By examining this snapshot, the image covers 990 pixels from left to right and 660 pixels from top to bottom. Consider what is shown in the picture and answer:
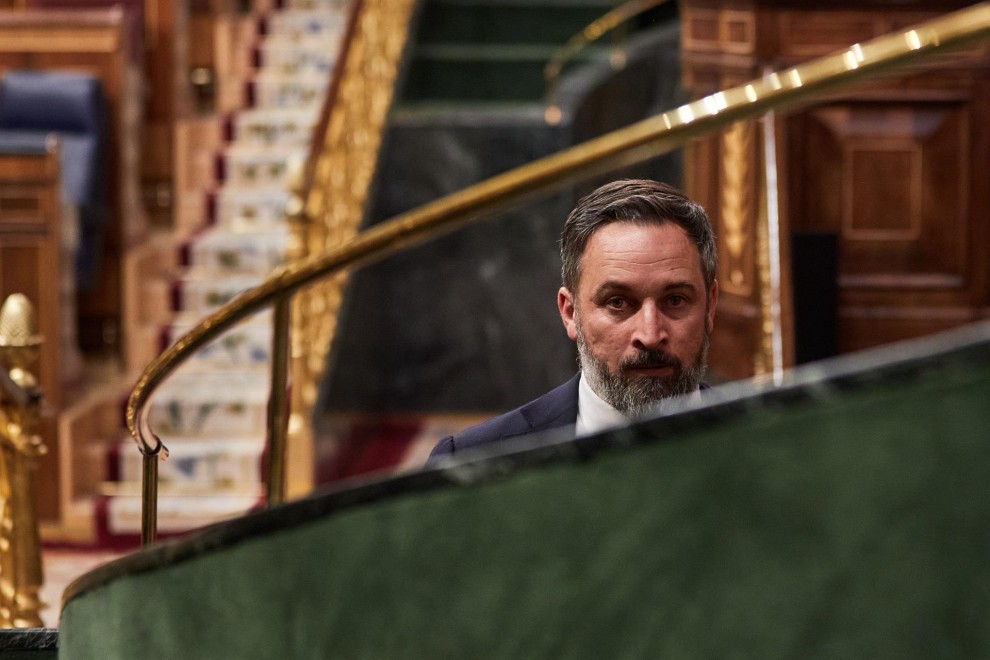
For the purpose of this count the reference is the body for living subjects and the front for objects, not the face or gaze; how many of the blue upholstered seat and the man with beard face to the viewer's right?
0

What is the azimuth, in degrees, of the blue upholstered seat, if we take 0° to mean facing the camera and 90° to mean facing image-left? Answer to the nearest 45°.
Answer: approximately 45°

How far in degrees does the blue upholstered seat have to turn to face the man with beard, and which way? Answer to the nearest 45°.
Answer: approximately 45° to its left

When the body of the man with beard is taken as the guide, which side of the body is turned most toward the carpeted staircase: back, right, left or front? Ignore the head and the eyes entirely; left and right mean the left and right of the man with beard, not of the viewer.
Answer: back

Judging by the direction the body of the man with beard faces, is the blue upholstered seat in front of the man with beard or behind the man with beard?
behind
